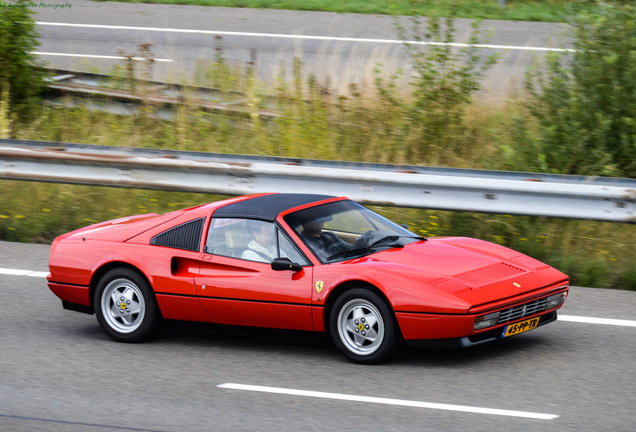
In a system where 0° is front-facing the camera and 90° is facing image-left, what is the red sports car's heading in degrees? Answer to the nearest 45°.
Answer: approximately 315°

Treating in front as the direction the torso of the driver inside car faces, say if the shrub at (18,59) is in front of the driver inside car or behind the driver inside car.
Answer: behind

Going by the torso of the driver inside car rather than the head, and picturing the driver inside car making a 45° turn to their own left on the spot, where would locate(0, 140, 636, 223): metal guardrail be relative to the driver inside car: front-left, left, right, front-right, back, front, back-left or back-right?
left

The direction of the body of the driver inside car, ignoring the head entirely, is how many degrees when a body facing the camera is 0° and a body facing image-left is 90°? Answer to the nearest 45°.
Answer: approximately 315°
